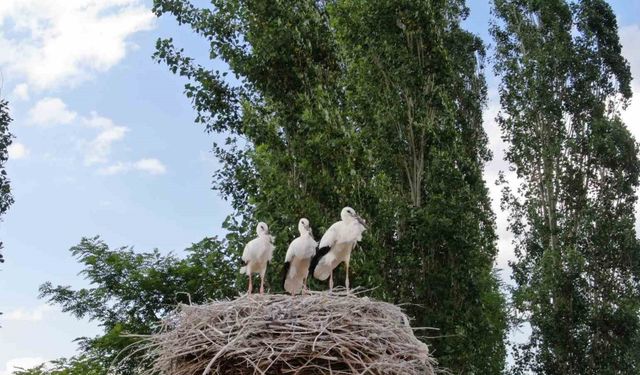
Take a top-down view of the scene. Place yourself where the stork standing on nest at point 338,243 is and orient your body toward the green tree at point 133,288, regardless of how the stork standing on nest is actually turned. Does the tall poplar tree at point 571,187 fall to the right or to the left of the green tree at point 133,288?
right

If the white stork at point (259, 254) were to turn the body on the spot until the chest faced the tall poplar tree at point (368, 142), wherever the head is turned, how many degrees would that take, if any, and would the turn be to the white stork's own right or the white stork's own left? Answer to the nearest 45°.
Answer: approximately 135° to the white stork's own left

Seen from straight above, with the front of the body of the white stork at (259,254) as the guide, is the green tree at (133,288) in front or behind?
behind

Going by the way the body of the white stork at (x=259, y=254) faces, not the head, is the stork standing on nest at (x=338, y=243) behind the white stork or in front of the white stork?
in front

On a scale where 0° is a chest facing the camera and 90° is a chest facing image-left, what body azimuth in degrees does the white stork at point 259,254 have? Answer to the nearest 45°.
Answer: approximately 315°
